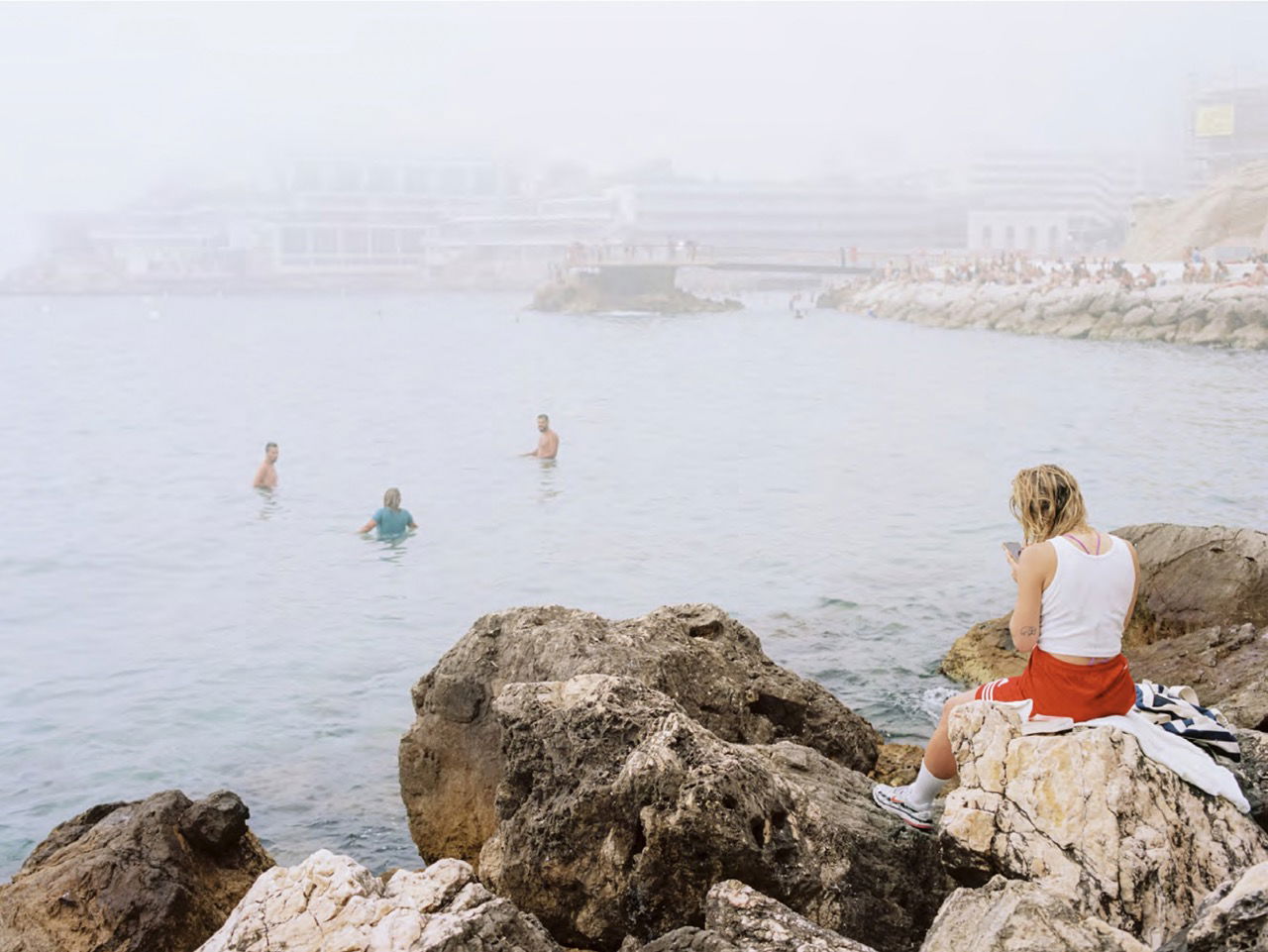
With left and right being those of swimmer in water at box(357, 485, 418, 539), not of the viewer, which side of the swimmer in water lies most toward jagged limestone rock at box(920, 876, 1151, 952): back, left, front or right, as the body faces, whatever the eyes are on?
back

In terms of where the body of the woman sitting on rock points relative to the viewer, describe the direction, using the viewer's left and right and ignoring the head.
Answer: facing away from the viewer and to the left of the viewer

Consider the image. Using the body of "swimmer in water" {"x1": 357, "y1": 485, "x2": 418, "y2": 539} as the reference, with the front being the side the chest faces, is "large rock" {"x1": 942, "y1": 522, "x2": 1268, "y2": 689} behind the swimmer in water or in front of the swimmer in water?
behind

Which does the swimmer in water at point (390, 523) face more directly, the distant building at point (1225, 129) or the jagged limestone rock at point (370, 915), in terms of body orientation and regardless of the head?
the distant building

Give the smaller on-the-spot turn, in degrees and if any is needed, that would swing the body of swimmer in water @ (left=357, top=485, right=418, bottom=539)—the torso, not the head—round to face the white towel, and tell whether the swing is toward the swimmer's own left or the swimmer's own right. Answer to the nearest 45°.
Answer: approximately 180°

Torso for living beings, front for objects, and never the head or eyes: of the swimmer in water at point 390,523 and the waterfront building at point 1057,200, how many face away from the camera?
1

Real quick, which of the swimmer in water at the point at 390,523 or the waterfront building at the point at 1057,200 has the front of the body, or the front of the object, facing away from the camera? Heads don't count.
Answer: the swimmer in water

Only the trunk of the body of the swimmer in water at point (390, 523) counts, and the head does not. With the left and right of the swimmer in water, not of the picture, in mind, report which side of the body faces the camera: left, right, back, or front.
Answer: back

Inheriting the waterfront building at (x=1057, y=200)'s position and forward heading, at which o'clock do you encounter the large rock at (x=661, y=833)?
The large rock is roughly at 12 o'clock from the waterfront building.

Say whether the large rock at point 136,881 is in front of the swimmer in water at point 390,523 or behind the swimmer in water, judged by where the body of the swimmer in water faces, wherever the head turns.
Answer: behind

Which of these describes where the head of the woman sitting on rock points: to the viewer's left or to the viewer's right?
to the viewer's left
